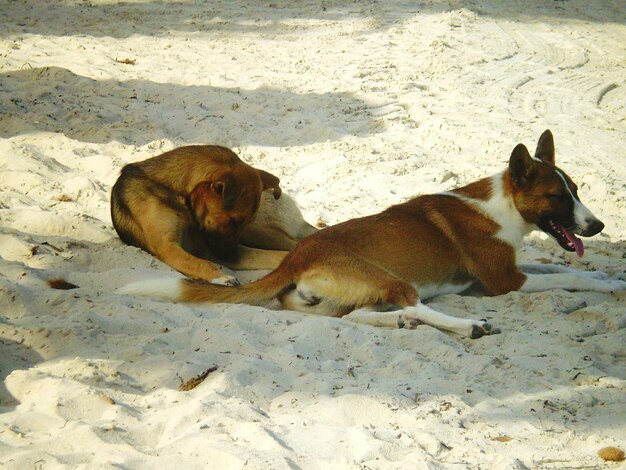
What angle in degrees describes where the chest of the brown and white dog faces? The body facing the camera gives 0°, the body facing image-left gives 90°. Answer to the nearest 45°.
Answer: approximately 270°

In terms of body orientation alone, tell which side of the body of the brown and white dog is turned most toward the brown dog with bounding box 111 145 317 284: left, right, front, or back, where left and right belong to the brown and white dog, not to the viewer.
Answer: back
